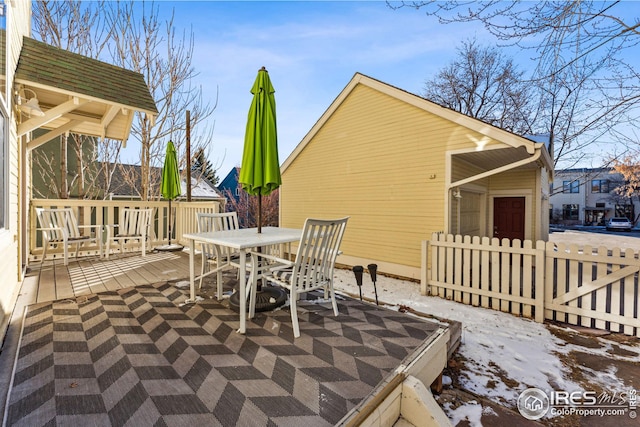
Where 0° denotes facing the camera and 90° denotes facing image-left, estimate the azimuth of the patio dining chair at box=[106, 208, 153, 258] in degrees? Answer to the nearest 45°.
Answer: approximately 45°

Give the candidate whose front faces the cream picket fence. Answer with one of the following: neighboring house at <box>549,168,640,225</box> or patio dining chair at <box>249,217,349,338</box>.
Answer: the neighboring house

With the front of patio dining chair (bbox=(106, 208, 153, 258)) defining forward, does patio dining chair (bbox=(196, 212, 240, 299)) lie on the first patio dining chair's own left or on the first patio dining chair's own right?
on the first patio dining chair's own left

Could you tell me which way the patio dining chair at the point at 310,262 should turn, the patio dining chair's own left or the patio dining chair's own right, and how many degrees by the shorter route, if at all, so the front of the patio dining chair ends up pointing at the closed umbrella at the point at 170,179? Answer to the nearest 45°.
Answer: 0° — it already faces it

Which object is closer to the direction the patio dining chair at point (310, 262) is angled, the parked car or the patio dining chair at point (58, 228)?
the patio dining chair

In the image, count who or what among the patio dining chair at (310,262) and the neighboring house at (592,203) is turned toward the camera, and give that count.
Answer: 1

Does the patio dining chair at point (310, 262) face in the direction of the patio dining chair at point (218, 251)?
yes

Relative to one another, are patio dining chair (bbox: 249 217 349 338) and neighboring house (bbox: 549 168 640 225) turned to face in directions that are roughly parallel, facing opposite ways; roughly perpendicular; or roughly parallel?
roughly perpendicular

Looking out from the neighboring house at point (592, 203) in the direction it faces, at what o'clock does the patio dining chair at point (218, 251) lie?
The patio dining chair is roughly at 12 o'clock from the neighboring house.

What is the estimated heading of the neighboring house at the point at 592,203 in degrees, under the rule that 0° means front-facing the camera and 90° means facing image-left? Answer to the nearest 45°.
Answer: approximately 0°
